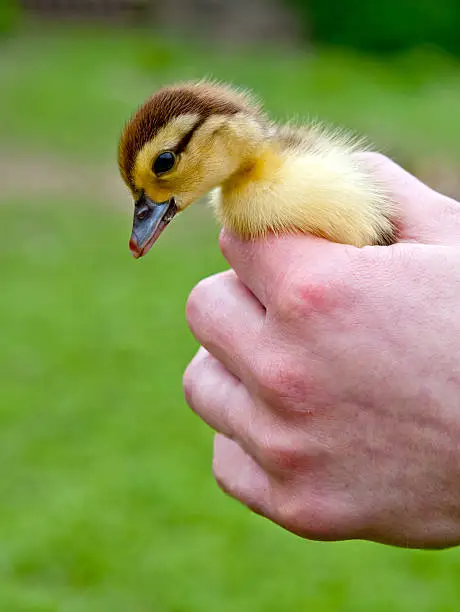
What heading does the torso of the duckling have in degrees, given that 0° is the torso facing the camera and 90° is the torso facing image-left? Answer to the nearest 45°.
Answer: approximately 90°
